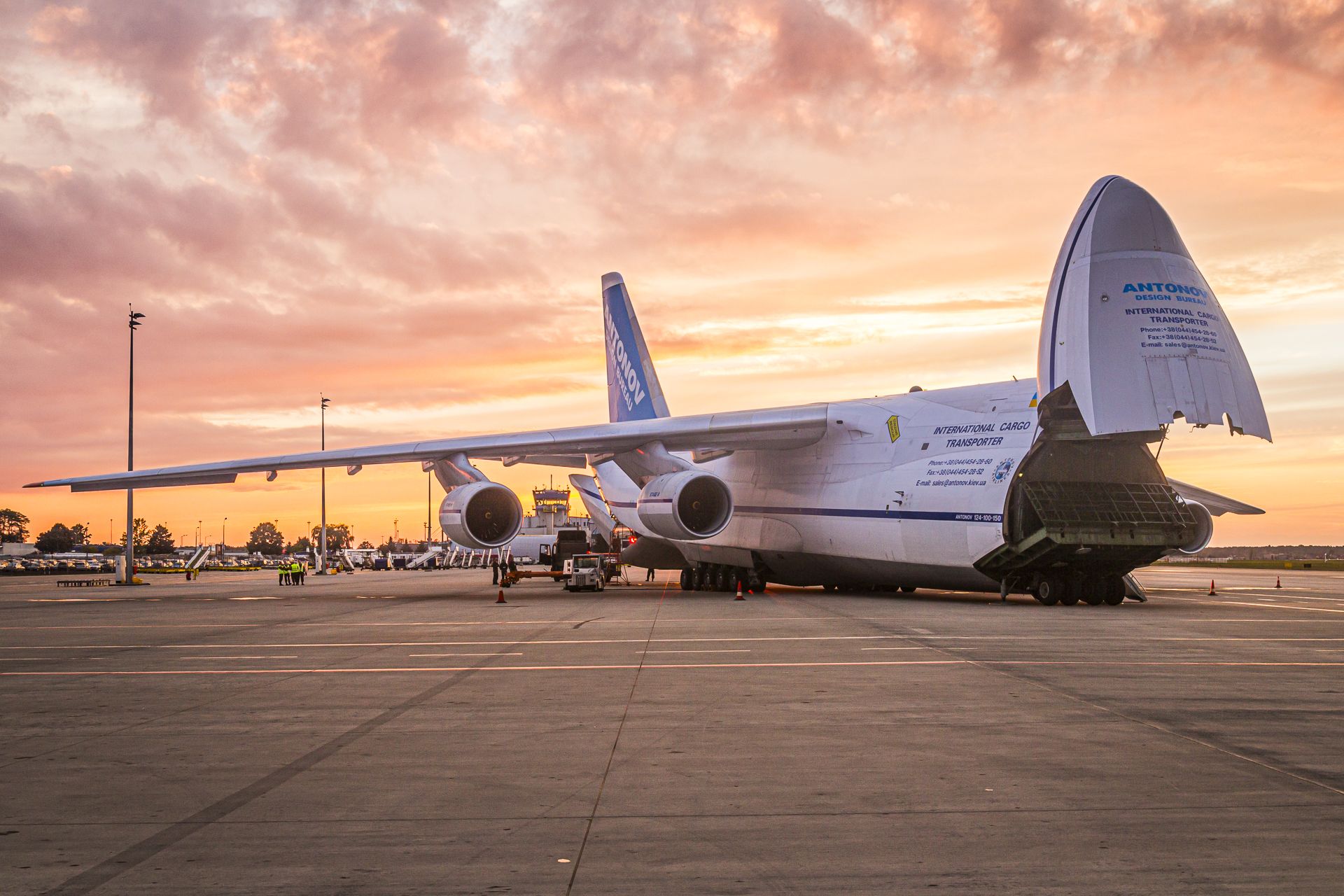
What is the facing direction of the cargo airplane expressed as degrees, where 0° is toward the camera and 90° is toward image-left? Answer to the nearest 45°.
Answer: approximately 315°
